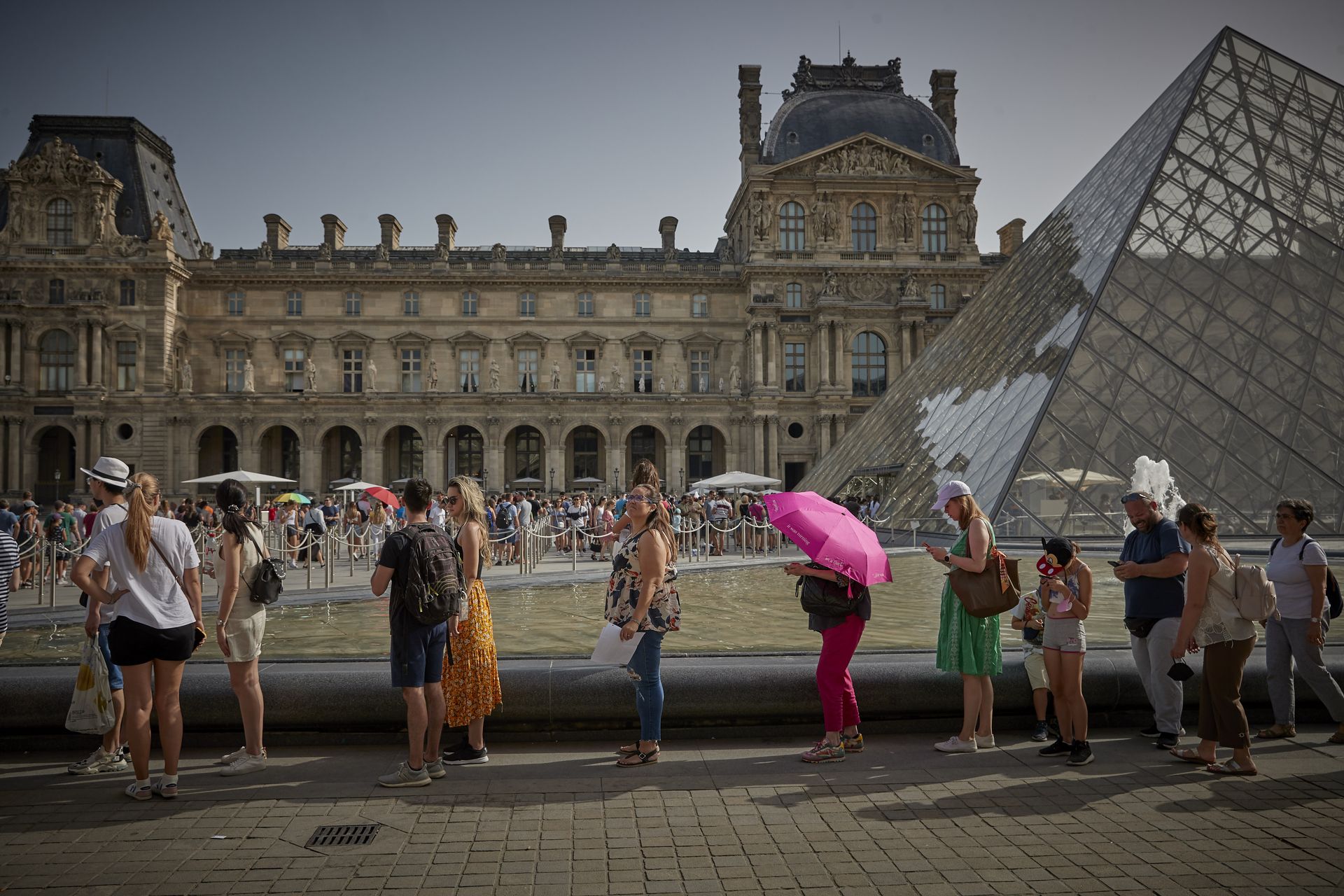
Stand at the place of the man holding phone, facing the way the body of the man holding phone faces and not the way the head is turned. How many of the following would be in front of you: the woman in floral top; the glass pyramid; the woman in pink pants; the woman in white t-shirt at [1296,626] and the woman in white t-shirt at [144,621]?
3

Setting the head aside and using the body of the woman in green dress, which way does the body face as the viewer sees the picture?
to the viewer's left

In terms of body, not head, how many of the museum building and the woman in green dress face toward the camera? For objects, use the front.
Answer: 1

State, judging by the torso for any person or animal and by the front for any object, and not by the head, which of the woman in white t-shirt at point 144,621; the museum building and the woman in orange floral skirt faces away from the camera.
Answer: the woman in white t-shirt

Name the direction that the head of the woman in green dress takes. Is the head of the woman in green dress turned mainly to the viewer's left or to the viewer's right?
to the viewer's left

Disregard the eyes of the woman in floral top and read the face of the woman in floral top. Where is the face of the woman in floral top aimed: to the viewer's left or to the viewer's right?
to the viewer's left

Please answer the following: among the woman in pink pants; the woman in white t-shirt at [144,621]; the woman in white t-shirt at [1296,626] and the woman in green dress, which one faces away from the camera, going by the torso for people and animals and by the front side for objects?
the woman in white t-shirt at [144,621]
